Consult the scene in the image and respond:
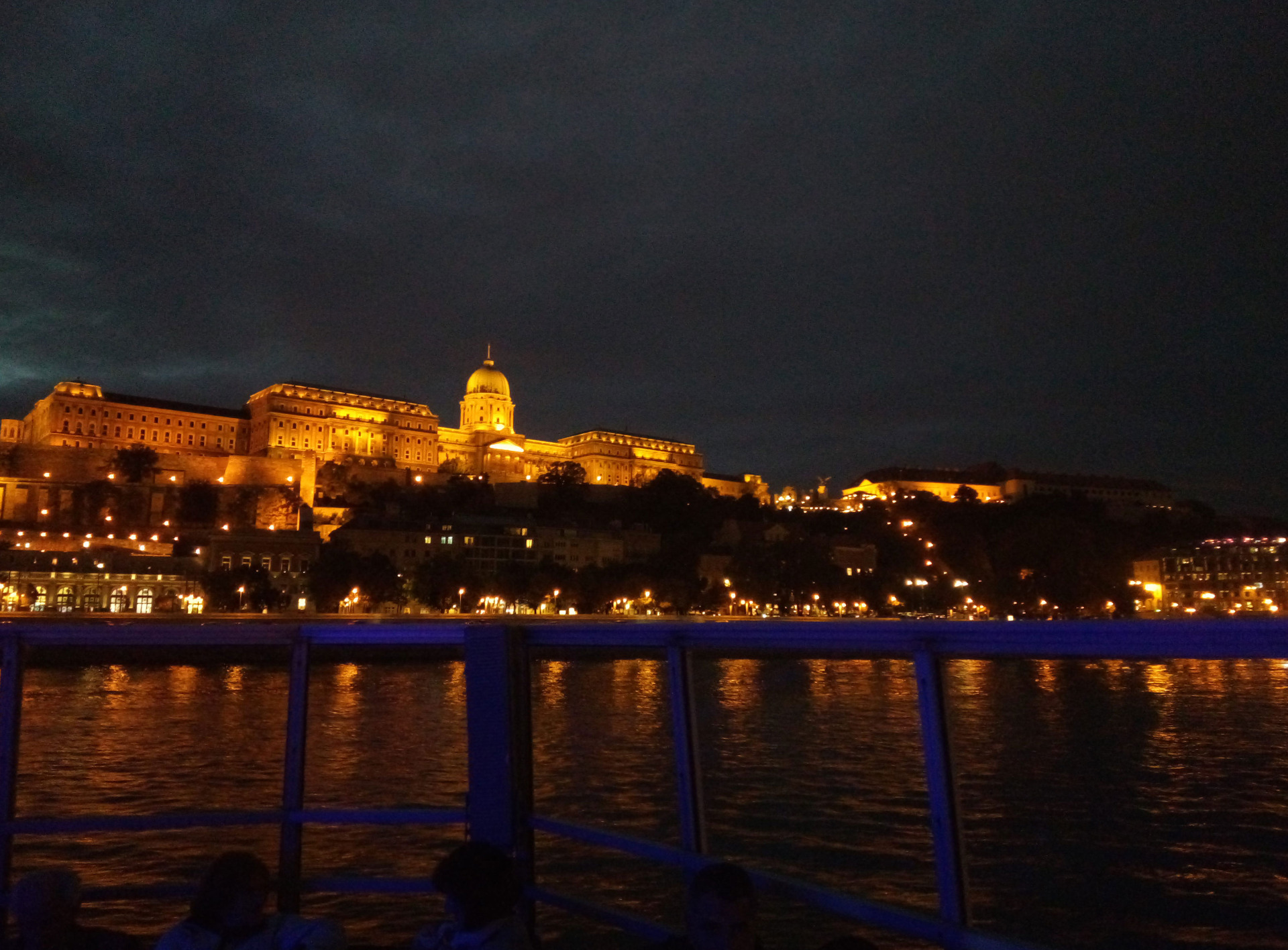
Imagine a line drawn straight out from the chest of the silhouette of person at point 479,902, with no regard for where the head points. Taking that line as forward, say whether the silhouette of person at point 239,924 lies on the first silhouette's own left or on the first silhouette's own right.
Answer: on the first silhouette's own left

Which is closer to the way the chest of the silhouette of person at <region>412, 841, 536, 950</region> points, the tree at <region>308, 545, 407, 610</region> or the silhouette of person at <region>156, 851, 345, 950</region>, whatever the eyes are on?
the tree

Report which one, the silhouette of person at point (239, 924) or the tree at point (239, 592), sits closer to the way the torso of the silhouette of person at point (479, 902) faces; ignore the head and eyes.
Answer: the tree

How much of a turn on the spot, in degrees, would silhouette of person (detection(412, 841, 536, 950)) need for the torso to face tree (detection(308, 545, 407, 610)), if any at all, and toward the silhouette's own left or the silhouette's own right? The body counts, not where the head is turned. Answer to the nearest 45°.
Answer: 0° — they already face it

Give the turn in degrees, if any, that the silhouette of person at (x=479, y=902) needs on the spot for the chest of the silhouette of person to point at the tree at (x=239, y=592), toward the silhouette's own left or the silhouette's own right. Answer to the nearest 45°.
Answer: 0° — they already face it

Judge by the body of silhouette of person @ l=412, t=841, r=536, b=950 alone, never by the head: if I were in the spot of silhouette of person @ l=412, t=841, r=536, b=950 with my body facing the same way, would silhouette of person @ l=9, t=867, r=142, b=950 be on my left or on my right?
on my left

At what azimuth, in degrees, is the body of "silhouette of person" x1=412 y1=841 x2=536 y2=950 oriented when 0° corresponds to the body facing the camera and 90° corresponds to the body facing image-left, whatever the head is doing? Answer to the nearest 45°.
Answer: approximately 180°
